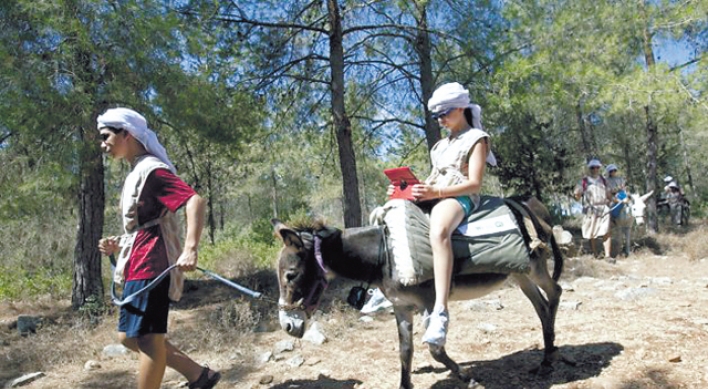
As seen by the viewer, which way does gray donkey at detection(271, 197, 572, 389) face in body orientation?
to the viewer's left

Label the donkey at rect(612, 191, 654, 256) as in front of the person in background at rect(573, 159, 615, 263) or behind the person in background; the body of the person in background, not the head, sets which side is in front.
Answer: behind

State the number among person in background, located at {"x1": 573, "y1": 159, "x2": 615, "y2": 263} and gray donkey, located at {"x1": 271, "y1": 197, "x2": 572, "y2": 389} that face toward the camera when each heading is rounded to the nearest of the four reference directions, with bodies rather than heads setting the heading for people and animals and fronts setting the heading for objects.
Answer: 1

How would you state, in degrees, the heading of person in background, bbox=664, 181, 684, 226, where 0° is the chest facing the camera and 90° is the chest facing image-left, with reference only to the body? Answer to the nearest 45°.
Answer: approximately 45°

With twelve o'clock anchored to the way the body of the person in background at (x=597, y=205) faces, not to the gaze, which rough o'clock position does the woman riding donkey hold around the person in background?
The woman riding donkey is roughly at 12 o'clock from the person in background.

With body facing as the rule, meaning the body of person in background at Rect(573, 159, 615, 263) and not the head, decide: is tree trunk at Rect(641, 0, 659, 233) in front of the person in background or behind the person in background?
behind

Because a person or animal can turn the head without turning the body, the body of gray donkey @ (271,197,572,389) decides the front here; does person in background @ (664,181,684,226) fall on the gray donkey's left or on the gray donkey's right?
on the gray donkey's right

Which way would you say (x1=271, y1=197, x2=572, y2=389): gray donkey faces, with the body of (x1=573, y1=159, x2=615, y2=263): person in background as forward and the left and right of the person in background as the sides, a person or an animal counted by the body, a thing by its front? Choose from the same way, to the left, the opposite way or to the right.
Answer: to the right

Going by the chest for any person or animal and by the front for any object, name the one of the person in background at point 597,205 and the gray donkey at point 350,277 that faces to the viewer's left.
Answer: the gray donkey
